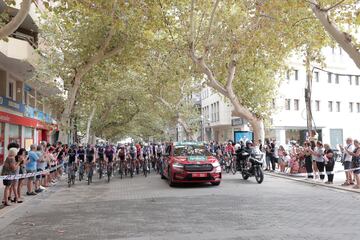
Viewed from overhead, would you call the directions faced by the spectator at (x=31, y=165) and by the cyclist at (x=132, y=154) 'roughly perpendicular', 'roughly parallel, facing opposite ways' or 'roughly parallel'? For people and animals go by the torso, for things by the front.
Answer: roughly perpendicular

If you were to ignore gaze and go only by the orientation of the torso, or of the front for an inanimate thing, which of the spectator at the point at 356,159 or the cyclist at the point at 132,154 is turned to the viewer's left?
the spectator

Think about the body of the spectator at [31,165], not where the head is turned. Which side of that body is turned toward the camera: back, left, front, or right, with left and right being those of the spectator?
right

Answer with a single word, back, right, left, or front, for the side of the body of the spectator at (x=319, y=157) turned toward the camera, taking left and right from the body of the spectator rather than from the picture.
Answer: left

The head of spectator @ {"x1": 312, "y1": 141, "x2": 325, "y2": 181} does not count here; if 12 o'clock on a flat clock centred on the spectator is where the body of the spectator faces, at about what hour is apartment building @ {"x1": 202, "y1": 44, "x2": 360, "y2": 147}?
The apartment building is roughly at 3 o'clock from the spectator.

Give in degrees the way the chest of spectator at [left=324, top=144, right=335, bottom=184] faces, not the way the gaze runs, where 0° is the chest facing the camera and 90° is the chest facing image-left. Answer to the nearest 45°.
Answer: approximately 90°

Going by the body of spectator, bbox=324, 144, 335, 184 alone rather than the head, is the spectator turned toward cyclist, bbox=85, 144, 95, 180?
yes

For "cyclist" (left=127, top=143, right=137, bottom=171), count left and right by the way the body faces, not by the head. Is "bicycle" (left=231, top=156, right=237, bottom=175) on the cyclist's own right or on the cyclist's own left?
on the cyclist's own left

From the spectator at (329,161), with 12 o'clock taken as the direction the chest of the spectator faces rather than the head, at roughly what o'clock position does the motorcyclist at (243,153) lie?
The motorcyclist is roughly at 1 o'clock from the spectator.

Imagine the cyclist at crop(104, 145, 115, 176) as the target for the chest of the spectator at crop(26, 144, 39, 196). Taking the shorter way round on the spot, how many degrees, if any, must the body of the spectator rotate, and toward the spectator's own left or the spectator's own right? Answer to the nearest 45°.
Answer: approximately 45° to the spectator's own left

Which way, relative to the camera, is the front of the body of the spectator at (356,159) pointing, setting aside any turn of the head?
to the viewer's left
